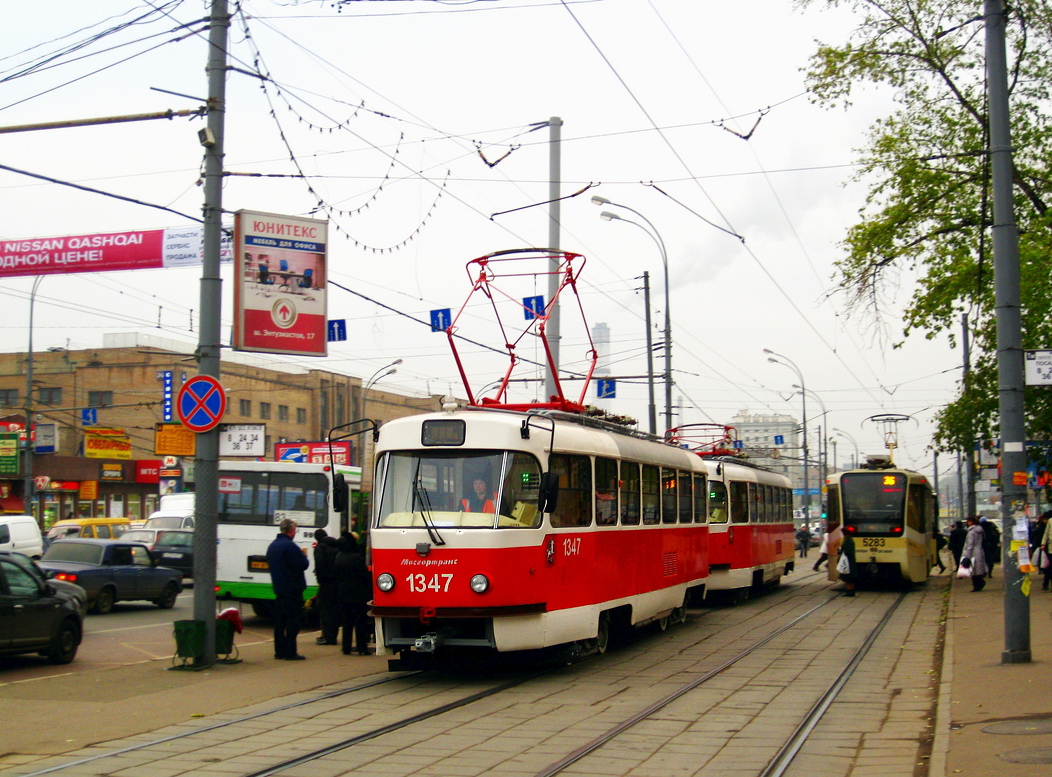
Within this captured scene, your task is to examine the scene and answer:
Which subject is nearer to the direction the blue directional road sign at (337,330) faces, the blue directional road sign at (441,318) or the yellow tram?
the blue directional road sign

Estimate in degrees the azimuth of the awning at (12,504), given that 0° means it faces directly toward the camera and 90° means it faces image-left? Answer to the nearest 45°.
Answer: approximately 315°

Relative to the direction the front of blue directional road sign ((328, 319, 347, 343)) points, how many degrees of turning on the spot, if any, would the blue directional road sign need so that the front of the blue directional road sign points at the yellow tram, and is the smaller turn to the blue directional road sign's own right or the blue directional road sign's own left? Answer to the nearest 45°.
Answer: approximately 90° to the blue directional road sign's own left

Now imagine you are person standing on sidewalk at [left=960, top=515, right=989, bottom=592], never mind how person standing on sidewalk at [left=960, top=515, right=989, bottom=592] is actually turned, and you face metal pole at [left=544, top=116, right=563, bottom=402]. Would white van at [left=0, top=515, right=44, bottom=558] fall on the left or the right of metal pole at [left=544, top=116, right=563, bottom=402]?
right

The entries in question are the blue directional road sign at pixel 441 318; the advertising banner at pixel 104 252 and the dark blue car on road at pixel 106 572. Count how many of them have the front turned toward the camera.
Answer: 2

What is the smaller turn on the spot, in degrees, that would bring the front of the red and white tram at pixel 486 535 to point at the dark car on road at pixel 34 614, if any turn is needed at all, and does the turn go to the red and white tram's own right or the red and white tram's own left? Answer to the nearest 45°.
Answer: approximately 45° to the red and white tram's own right
